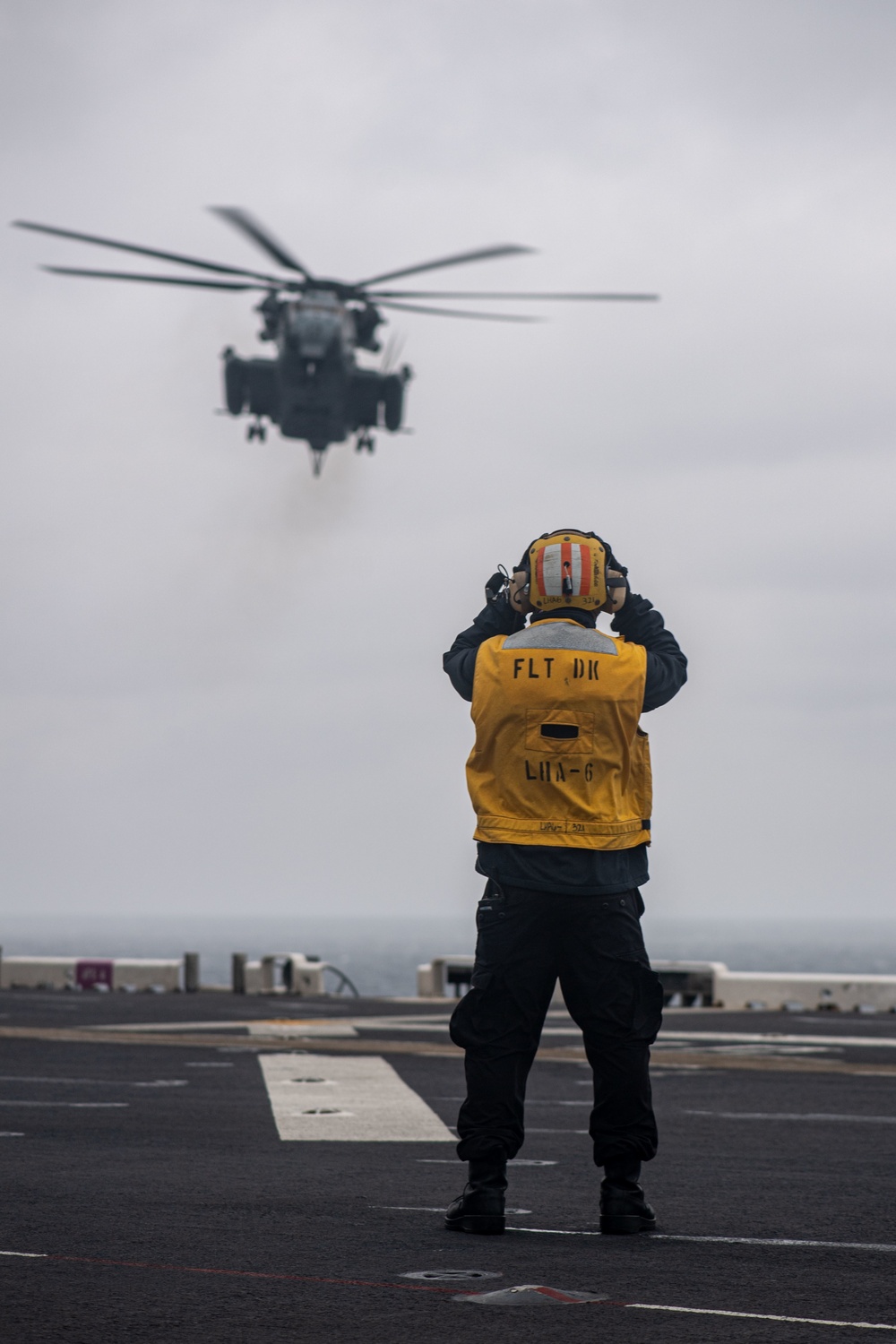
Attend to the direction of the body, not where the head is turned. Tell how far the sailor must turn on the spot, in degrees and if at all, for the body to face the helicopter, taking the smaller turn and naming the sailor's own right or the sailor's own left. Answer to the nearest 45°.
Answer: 0° — they already face it

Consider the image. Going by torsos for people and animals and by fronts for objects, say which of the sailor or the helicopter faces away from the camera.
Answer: the sailor

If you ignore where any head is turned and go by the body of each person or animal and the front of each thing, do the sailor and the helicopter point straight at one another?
yes

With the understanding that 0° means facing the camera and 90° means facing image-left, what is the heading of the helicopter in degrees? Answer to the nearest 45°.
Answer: approximately 0°

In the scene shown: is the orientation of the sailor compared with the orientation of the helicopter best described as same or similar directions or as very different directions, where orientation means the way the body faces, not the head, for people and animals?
very different directions

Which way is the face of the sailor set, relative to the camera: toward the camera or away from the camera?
away from the camera

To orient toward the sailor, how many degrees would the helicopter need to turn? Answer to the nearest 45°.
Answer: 0° — it already faces them

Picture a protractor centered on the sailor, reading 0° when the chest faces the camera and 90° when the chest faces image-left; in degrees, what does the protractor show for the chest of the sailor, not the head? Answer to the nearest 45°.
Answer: approximately 180°

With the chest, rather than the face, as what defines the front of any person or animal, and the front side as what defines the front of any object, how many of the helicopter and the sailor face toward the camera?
1
